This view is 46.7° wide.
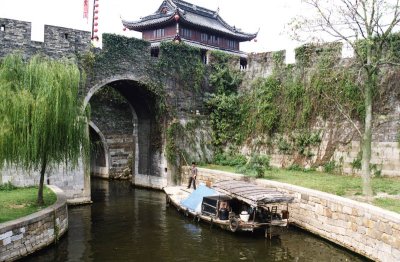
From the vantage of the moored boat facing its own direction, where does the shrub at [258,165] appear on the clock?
The shrub is roughly at 2 o'clock from the moored boat.

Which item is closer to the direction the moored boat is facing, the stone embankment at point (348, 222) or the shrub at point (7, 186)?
the shrub

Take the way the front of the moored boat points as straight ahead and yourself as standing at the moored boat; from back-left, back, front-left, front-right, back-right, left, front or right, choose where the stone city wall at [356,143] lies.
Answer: right

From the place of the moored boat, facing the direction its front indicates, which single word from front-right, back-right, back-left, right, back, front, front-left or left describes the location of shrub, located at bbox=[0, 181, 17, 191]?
front-left

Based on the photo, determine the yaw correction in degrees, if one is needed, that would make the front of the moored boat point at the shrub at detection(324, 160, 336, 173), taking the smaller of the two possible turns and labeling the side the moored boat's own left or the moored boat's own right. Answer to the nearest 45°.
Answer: approximately 90° to the moored boat's own right

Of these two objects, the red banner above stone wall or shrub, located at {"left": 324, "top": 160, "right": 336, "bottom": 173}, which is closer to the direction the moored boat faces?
the red banner above stone wall

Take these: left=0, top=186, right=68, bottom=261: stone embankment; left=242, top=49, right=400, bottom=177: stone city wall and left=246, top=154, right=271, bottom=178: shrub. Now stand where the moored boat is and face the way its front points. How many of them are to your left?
1

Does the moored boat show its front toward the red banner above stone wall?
yes

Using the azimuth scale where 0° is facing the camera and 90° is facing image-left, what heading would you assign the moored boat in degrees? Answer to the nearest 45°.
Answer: approximately 135°
